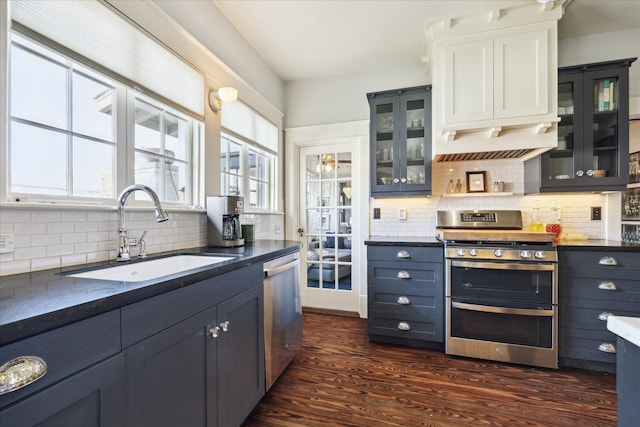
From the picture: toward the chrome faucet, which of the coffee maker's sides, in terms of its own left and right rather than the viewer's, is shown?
right

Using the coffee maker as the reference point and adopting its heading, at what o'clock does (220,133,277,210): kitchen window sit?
The kitchen window is roughly at 8 o'clock from the coffee maker.

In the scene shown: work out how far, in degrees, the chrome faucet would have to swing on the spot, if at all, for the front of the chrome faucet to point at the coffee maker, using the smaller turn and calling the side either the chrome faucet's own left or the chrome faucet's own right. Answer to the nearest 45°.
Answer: approximately 45° to the chrome faucet's own left

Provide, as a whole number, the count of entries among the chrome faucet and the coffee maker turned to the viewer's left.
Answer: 0

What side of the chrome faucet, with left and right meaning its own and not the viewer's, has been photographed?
right

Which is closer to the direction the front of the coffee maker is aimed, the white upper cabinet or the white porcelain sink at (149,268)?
the white upper cabinet

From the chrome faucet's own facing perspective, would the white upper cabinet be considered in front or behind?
in front

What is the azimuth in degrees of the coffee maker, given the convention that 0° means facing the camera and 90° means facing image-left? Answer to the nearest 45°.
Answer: approximately 315°

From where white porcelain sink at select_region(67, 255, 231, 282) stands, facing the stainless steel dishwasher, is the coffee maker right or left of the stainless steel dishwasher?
left

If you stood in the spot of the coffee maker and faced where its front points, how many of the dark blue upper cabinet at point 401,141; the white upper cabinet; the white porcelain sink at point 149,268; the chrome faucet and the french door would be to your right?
2

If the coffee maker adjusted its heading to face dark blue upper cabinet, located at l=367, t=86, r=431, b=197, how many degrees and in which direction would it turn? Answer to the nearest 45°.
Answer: approximately 45° to its left

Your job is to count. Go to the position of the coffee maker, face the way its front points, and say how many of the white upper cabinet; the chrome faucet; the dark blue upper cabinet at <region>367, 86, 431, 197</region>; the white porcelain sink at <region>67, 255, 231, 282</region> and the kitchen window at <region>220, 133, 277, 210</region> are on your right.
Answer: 2
